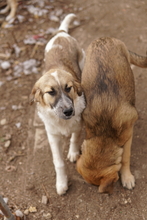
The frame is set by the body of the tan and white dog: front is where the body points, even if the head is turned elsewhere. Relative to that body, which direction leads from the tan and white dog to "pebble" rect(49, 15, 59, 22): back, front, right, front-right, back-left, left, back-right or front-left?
back

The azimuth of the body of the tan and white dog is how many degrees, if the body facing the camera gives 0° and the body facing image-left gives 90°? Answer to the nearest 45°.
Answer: approximately 0°

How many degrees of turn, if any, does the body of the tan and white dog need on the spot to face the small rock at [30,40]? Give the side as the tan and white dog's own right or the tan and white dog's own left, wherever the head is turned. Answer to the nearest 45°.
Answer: approximately 180°

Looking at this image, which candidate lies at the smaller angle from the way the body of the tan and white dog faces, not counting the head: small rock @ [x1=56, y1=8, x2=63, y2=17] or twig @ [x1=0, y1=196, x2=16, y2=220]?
the twig

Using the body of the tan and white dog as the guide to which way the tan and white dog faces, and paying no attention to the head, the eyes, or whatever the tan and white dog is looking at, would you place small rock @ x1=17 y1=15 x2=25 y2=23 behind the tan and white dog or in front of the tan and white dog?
behind

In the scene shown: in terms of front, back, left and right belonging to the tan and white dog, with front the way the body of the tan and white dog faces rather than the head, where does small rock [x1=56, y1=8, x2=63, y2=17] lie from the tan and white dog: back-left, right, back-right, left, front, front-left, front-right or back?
back
